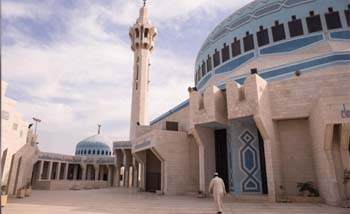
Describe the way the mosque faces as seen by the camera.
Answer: facing the viewer and to the left of the viewer
